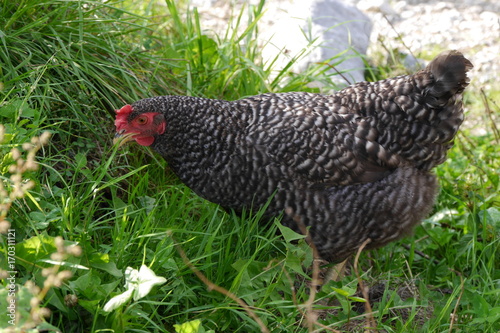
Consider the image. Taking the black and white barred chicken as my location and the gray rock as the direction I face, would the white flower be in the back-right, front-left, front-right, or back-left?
back-left

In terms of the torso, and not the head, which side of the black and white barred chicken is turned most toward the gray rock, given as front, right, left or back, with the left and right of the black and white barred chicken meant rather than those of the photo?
right

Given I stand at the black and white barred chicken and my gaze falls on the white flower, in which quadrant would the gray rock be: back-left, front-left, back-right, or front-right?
back-right

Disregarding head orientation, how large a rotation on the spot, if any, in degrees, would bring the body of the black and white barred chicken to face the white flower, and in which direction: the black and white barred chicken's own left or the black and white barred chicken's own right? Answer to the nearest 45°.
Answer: approximately 45° to the black and white barred chicken's own left

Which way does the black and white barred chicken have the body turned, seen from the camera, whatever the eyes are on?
to the viewer's left
